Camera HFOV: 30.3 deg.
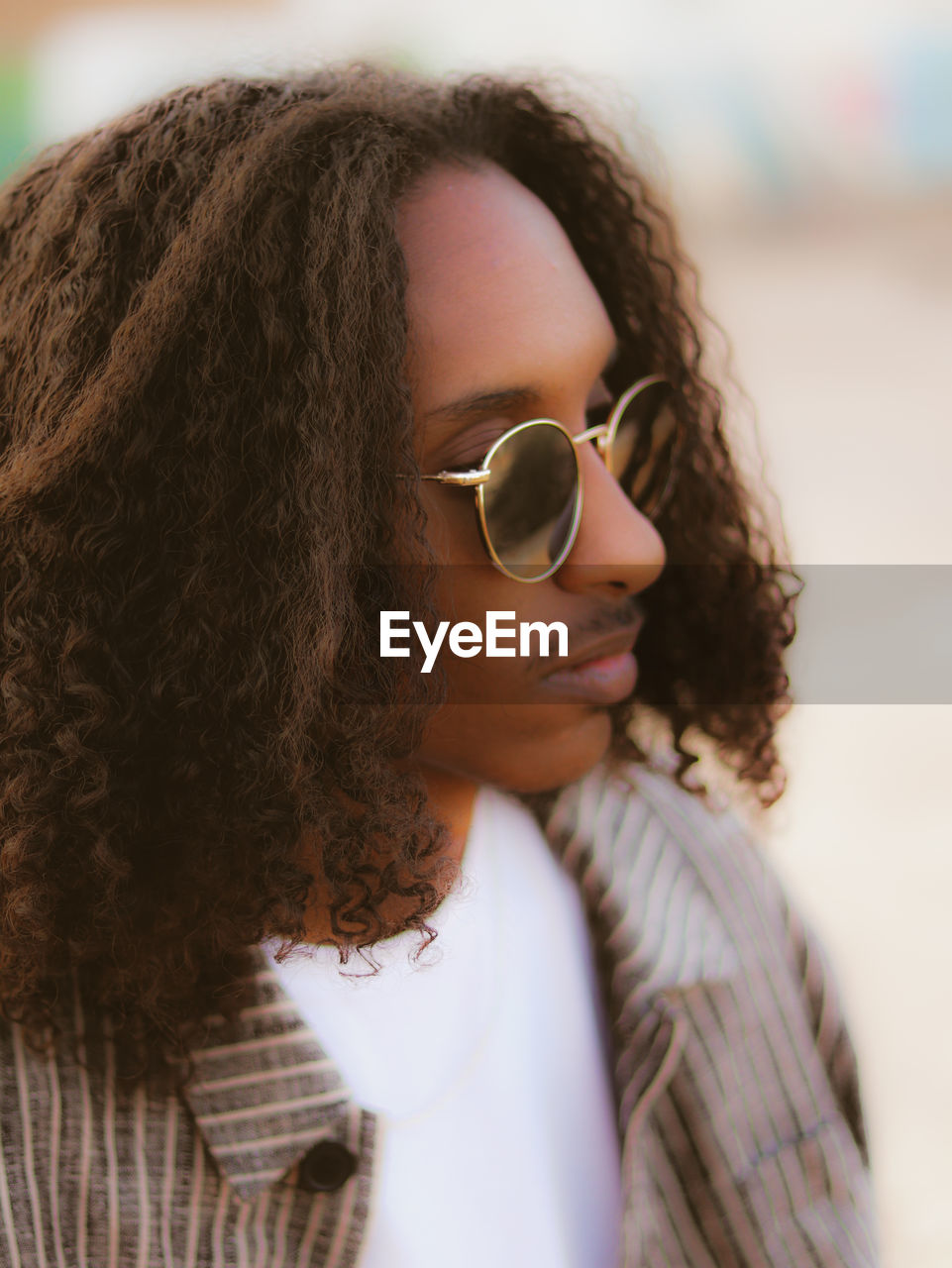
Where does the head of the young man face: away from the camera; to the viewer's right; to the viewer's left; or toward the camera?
to the viewer's right

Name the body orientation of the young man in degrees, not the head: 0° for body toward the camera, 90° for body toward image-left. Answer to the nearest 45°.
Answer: approximately 315°
